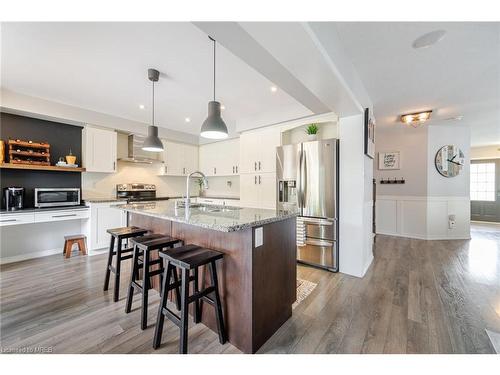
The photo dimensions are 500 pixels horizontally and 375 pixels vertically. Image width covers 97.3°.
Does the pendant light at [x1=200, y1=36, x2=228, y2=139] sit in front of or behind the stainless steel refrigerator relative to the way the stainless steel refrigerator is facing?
in front

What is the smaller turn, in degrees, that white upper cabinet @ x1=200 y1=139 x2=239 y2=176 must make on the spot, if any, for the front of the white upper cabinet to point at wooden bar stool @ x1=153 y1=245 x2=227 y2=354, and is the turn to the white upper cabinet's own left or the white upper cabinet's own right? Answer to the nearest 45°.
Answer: approximately 45° to the white upper cabinet's own left

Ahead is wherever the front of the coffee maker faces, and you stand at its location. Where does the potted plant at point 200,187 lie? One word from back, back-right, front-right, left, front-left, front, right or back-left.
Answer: front-left

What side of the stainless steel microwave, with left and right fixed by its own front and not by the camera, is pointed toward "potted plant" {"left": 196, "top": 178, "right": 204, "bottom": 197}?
left

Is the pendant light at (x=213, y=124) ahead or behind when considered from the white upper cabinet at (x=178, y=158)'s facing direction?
ahead

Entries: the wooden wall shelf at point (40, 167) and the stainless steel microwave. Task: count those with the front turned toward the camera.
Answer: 2

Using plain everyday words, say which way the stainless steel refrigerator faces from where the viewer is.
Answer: facing the viewer and to the left of the viewer

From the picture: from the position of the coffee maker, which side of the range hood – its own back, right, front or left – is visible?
right

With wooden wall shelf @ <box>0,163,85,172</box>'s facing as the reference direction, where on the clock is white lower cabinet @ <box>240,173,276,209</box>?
The white lower cabinet is roughly at 10 o'clock from the wooden wall shelf.

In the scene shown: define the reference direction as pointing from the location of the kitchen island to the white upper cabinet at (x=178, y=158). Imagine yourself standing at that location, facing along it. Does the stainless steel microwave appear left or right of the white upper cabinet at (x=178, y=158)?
left

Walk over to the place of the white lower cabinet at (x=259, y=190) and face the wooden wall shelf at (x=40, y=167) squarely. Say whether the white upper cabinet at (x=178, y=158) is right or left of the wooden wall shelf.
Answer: right
